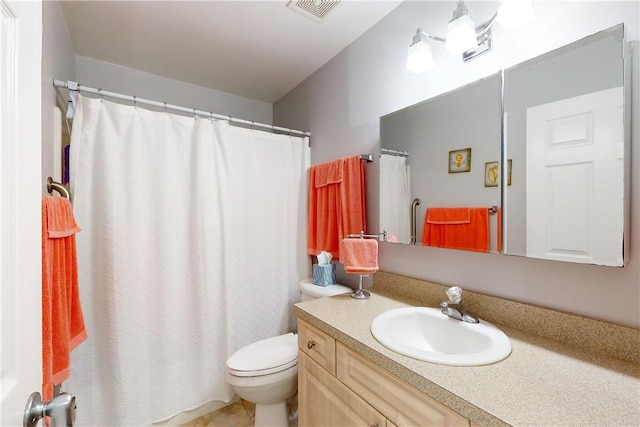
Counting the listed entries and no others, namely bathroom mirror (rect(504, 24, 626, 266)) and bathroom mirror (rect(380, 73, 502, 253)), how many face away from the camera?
0

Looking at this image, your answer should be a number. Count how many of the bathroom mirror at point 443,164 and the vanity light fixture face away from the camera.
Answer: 0

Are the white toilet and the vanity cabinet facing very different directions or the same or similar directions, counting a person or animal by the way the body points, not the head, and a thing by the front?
same or similar directions

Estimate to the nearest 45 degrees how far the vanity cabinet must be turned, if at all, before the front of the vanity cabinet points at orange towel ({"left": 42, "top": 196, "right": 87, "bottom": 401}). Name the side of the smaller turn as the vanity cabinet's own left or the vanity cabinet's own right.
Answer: approximately 45° to the vanity cabinet's own right

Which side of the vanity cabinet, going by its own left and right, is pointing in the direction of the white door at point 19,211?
front

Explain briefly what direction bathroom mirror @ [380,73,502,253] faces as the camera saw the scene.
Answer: facing the viewer and to the left of the viewer

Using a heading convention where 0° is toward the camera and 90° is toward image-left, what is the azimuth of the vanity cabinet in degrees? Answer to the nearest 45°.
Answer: approximately 45°

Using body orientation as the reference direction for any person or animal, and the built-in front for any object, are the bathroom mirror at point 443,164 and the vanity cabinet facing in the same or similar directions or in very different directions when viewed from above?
same or similar directions

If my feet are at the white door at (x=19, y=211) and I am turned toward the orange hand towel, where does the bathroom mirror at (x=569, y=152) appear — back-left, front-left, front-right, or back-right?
front-right

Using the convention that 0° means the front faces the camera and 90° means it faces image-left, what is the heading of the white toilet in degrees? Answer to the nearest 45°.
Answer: approximately 45°

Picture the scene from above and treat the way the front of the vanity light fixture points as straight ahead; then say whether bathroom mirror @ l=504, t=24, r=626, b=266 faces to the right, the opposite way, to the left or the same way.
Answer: the same way

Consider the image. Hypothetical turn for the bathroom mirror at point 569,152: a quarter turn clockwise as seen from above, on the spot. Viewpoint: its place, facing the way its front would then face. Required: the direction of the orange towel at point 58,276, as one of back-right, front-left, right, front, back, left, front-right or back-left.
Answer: left

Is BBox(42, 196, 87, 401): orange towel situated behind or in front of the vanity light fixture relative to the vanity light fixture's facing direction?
in front

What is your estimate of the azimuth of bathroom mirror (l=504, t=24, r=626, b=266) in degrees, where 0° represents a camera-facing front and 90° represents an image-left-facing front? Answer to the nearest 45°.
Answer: approximately 45°
